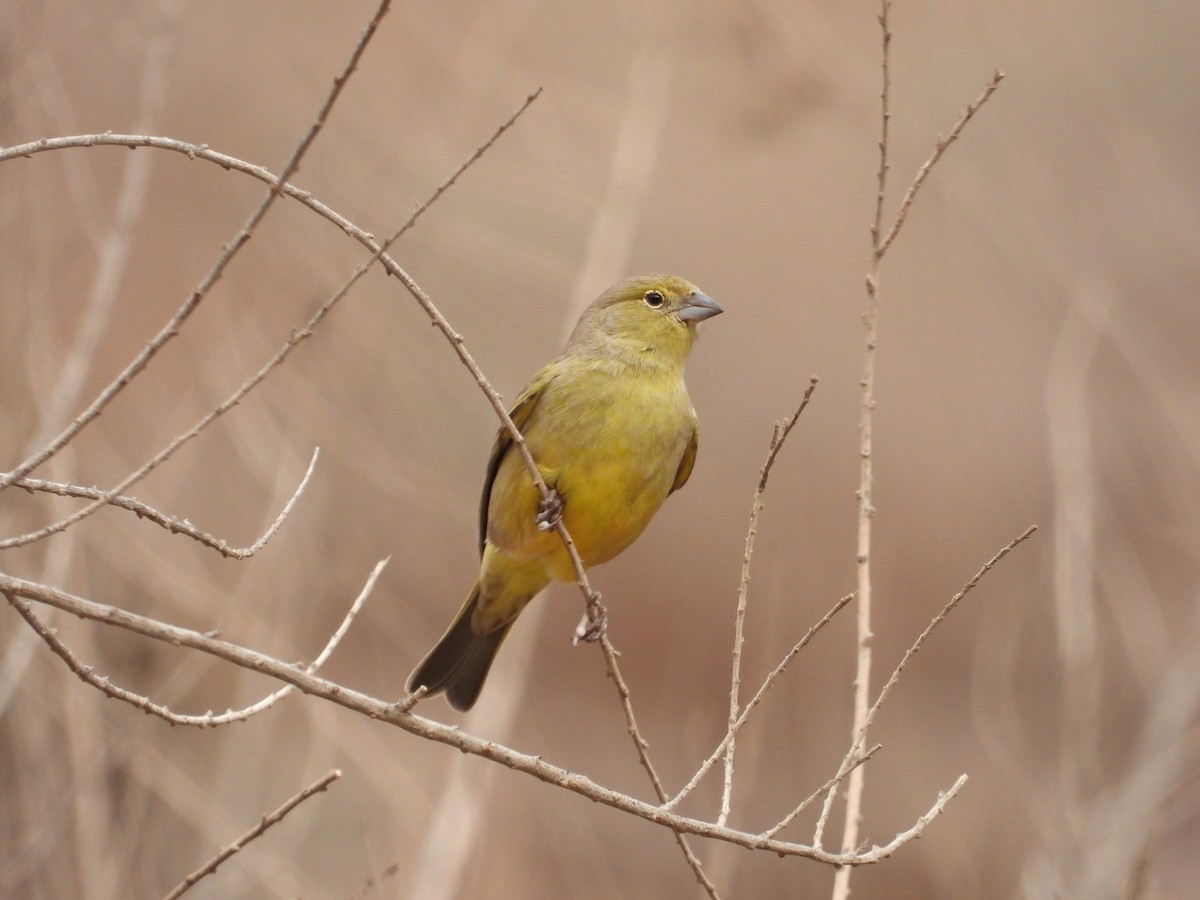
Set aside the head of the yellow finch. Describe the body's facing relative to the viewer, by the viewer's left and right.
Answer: facing the viewer and to the right of the viewer

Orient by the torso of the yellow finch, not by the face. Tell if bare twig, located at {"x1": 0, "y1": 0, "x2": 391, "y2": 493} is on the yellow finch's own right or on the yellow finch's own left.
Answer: on the yellow finch's own right

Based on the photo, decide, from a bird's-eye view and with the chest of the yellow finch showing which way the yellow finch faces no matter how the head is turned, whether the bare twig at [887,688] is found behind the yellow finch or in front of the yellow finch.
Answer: in front
